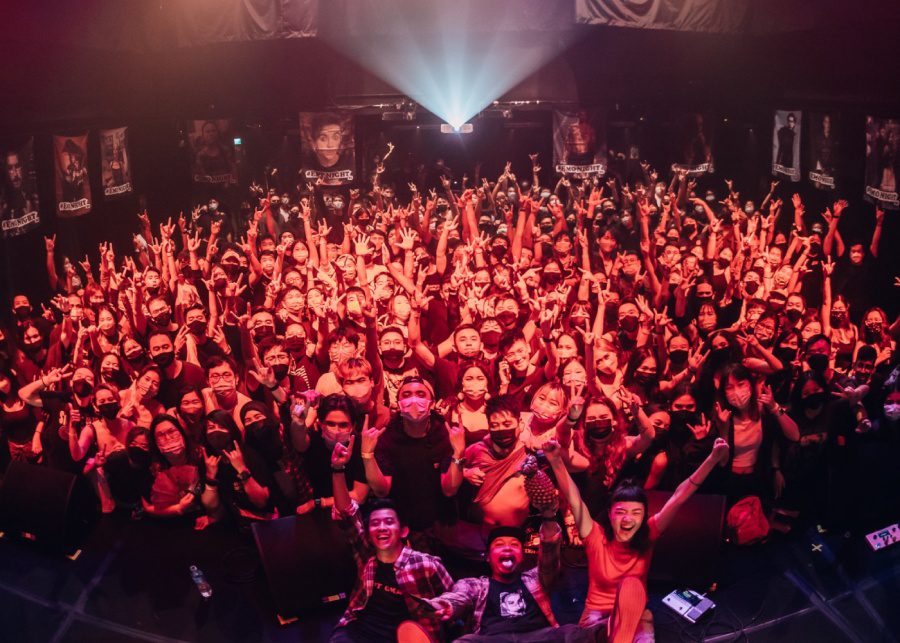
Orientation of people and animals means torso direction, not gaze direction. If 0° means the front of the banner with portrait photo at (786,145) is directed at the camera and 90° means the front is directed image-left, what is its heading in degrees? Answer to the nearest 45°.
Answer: approximately 45°

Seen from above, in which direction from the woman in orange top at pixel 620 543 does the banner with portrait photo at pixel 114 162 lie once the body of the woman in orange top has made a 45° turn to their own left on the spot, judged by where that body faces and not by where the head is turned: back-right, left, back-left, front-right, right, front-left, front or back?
back

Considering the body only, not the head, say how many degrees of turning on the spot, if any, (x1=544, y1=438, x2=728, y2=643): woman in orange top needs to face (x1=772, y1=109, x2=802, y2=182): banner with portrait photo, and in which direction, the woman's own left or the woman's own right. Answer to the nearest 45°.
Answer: approximately 180°

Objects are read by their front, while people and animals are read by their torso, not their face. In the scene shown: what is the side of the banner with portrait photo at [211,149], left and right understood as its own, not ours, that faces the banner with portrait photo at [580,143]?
left

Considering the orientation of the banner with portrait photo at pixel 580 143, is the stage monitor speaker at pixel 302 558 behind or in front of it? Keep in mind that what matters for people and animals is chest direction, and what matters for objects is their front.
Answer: in front

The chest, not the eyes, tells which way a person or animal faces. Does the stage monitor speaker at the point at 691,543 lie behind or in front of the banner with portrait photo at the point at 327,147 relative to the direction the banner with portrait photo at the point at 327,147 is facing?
in front
